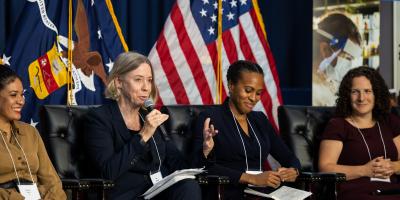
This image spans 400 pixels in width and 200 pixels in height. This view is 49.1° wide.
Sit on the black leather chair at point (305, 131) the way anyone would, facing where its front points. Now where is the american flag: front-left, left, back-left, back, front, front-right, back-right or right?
back

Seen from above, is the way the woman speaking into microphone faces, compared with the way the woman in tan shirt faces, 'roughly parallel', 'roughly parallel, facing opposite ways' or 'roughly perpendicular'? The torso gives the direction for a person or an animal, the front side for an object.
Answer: roughly parallel

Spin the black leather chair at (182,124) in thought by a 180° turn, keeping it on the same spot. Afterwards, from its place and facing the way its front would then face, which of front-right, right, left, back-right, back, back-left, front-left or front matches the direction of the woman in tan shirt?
left

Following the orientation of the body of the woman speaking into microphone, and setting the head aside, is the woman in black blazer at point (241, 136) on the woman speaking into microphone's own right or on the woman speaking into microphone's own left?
on the woman speaking into microphone's own left

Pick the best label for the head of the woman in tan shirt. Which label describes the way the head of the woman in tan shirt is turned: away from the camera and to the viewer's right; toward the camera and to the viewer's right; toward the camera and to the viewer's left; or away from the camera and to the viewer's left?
toward the camera and to the viewer's right

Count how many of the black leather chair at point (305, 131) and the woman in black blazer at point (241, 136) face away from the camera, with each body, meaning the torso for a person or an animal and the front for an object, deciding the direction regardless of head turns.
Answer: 0

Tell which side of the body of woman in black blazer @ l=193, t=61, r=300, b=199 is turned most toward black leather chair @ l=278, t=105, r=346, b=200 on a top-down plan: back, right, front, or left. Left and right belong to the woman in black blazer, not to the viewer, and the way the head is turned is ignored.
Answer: left

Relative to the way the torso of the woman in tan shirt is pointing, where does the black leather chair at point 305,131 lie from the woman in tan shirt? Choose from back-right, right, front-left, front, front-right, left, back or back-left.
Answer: front-left

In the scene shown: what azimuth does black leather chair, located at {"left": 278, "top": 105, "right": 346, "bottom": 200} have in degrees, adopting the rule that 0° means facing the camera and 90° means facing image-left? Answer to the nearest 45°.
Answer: approximately 315°

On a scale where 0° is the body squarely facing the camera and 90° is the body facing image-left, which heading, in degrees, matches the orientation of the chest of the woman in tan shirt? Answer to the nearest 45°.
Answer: approximately 315°

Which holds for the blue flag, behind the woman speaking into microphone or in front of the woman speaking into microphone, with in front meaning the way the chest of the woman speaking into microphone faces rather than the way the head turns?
behind

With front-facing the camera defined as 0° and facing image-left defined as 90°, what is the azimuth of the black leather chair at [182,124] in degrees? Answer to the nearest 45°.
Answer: approximately 315°

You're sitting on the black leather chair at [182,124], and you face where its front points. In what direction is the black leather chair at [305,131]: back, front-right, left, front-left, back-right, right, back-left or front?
front-left

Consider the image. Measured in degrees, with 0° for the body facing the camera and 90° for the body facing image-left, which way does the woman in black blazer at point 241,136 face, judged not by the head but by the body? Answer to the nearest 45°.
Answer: approximately 315°

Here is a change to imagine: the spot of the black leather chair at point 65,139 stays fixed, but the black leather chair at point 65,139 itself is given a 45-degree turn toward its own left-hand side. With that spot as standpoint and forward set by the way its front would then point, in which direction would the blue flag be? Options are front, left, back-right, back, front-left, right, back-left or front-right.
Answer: left

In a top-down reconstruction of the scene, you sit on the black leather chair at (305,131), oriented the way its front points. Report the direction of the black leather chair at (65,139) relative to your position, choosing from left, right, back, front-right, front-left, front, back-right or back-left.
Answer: right
